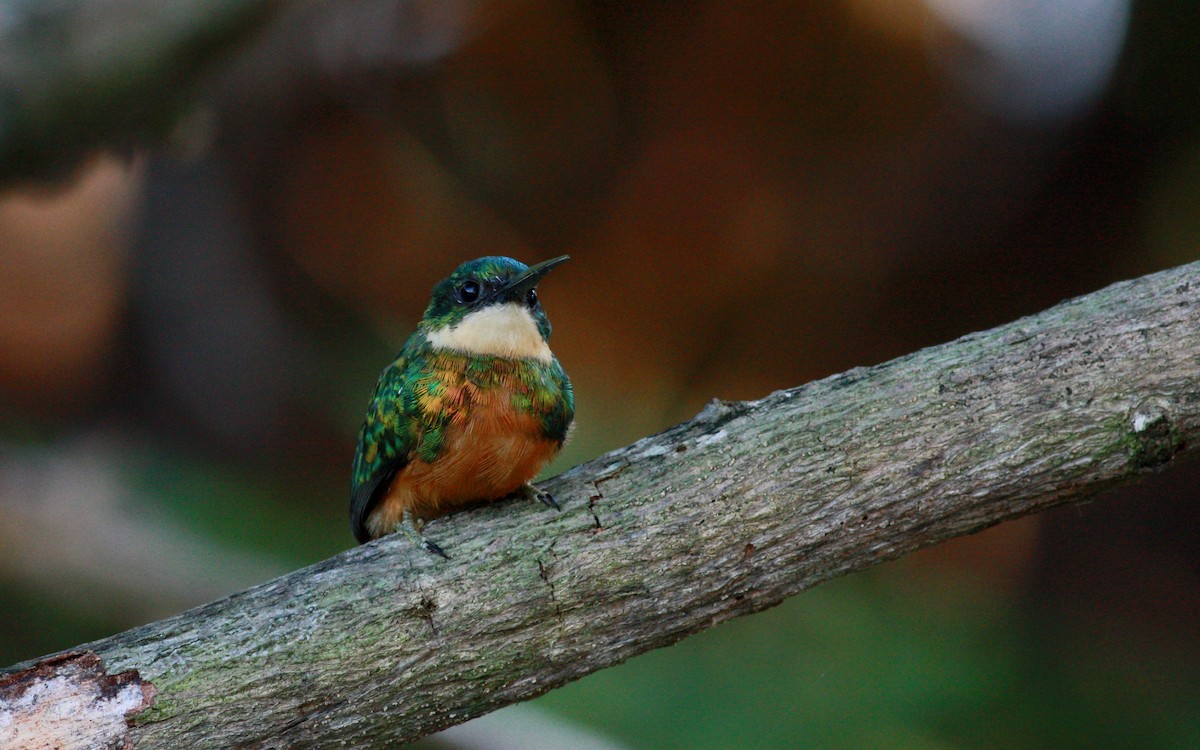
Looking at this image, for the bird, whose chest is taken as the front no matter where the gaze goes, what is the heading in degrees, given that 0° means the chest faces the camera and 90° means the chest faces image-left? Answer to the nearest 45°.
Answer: approximately 315°
